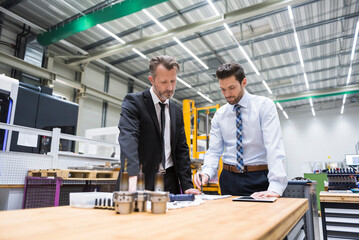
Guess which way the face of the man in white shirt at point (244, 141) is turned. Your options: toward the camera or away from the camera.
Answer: toward the camera

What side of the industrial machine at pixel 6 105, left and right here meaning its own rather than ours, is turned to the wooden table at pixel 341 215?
front

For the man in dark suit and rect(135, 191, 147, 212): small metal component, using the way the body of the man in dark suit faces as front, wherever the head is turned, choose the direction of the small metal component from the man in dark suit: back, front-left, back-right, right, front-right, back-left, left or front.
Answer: front-right

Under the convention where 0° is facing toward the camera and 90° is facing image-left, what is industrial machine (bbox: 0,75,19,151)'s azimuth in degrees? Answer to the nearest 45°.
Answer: approximately 315°

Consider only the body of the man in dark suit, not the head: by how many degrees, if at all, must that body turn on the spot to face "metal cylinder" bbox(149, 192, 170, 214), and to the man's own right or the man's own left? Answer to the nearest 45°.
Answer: approximately 45° to the man's own right

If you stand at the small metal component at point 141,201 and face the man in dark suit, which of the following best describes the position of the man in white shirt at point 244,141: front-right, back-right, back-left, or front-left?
front-right

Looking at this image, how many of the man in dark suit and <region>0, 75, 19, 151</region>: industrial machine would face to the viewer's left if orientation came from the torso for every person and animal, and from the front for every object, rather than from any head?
0

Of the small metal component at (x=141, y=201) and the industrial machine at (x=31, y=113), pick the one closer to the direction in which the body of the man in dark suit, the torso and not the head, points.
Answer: the small metal component

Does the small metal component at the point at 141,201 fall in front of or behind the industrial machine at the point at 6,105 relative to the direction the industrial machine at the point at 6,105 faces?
in front

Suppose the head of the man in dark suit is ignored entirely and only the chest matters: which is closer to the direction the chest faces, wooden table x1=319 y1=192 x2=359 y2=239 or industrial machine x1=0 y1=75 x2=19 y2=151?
the wooden table

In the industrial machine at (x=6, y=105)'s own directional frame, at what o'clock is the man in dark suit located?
The man in dark suit is roughly at 1 o'clock from the industrial machine.

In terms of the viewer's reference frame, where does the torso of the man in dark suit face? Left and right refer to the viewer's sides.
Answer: facing the viewer and to the right of the viewer

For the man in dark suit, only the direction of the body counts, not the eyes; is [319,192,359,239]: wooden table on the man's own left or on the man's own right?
on the man's own left
